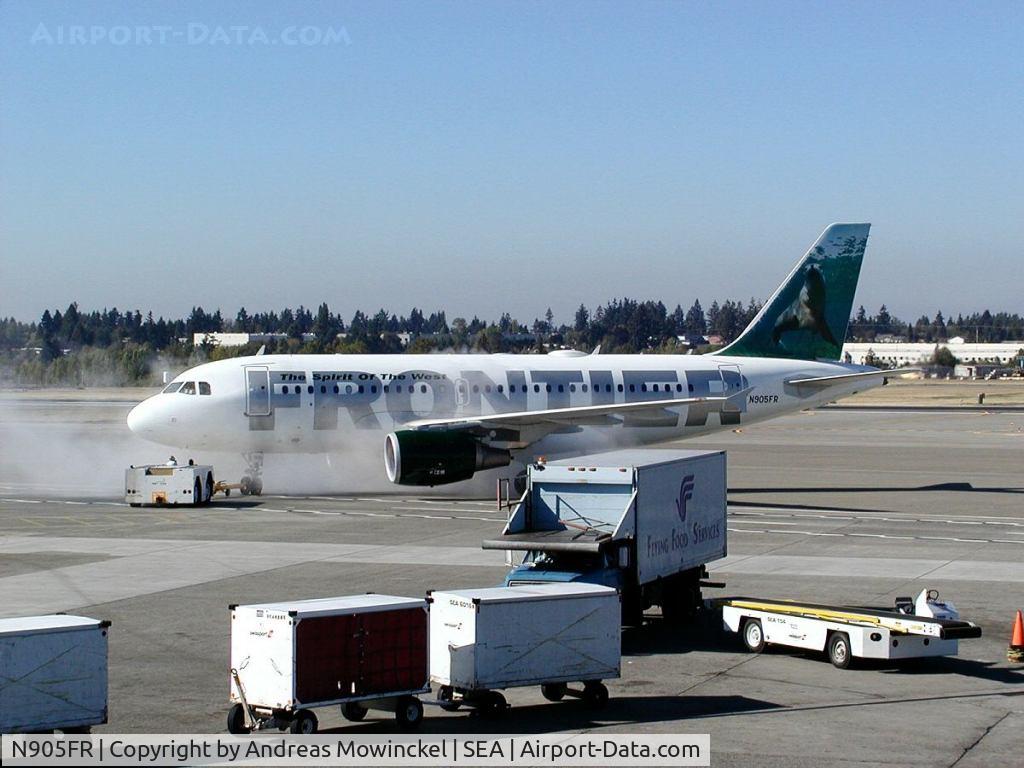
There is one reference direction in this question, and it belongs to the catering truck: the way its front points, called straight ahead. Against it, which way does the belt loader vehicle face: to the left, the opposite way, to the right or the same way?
to the left

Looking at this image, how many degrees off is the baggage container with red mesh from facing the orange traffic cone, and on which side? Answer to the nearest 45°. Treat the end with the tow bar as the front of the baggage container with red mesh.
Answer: approximately 135° to its left

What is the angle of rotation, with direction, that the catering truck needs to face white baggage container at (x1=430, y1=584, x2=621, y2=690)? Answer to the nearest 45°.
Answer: approximately 45° to its left

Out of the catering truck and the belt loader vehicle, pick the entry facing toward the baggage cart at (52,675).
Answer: the catering truck

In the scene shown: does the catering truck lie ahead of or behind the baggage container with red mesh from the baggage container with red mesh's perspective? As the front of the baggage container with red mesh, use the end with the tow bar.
behind
